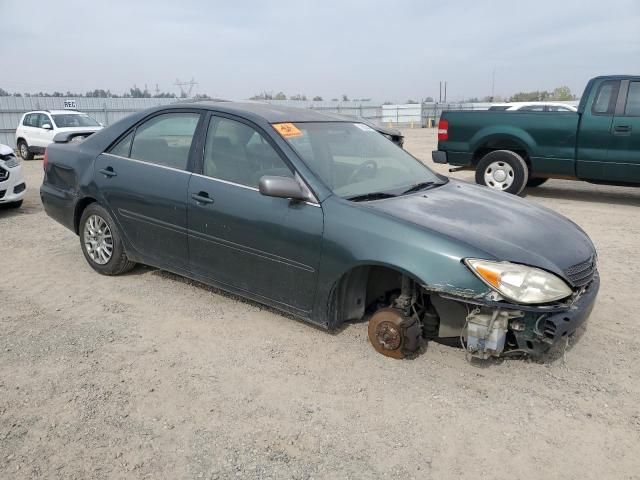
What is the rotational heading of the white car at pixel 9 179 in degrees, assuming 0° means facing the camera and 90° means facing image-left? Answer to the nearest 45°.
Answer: approximately 315°

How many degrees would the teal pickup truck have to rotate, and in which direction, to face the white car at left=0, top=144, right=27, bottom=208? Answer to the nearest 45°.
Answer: approximately 135° to its right

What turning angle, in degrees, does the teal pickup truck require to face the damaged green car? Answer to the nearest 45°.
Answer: approximately 90° to its right

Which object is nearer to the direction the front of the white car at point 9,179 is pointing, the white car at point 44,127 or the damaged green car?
the damaged green car

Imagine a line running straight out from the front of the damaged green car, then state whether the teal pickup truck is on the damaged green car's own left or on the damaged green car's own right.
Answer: on the damaged green car's own left

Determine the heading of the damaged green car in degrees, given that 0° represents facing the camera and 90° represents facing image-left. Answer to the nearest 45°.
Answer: approximately 315°

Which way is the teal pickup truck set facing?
to the viewer's right

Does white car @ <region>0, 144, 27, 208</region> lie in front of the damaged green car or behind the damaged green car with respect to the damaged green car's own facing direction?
behind

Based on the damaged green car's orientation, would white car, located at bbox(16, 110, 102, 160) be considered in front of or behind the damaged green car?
behind
